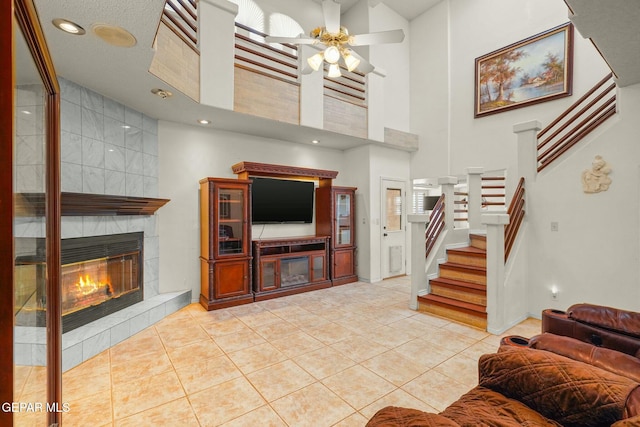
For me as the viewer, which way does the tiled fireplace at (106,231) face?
facing the viewer and to the right of the viewer

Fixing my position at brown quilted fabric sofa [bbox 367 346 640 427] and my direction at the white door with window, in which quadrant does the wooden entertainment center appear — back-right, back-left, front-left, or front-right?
front-left

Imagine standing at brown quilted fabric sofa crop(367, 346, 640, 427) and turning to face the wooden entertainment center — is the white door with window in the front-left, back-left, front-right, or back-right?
front-right

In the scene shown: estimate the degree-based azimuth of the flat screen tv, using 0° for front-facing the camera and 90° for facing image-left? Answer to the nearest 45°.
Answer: approximately 315°

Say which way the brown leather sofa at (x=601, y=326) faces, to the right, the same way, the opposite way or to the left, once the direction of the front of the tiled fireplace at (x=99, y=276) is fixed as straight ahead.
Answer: the opposite way

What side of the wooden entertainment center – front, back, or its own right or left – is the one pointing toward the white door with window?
left

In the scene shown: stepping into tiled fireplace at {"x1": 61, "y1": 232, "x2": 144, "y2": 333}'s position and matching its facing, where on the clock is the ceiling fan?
The ceiling fan is roughly at 12 o'clock from the tiled fireplace.

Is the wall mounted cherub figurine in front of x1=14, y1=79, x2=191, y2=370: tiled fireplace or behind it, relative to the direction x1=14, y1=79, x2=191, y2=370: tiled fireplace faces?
in front

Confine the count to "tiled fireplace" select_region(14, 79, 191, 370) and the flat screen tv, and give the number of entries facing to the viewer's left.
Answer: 0

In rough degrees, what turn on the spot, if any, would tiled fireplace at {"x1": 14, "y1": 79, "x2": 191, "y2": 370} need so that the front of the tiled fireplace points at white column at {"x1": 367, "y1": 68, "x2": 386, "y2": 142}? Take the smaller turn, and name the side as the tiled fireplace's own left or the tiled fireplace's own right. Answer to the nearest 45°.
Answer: approximately 45° to the tiled fireplace's own left

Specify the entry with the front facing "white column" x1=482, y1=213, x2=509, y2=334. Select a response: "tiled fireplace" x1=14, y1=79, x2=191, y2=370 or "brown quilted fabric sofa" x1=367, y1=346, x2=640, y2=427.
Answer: the tiled fireplace

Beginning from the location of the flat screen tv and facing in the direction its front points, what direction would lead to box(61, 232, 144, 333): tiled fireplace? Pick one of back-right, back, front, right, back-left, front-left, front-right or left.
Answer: right
